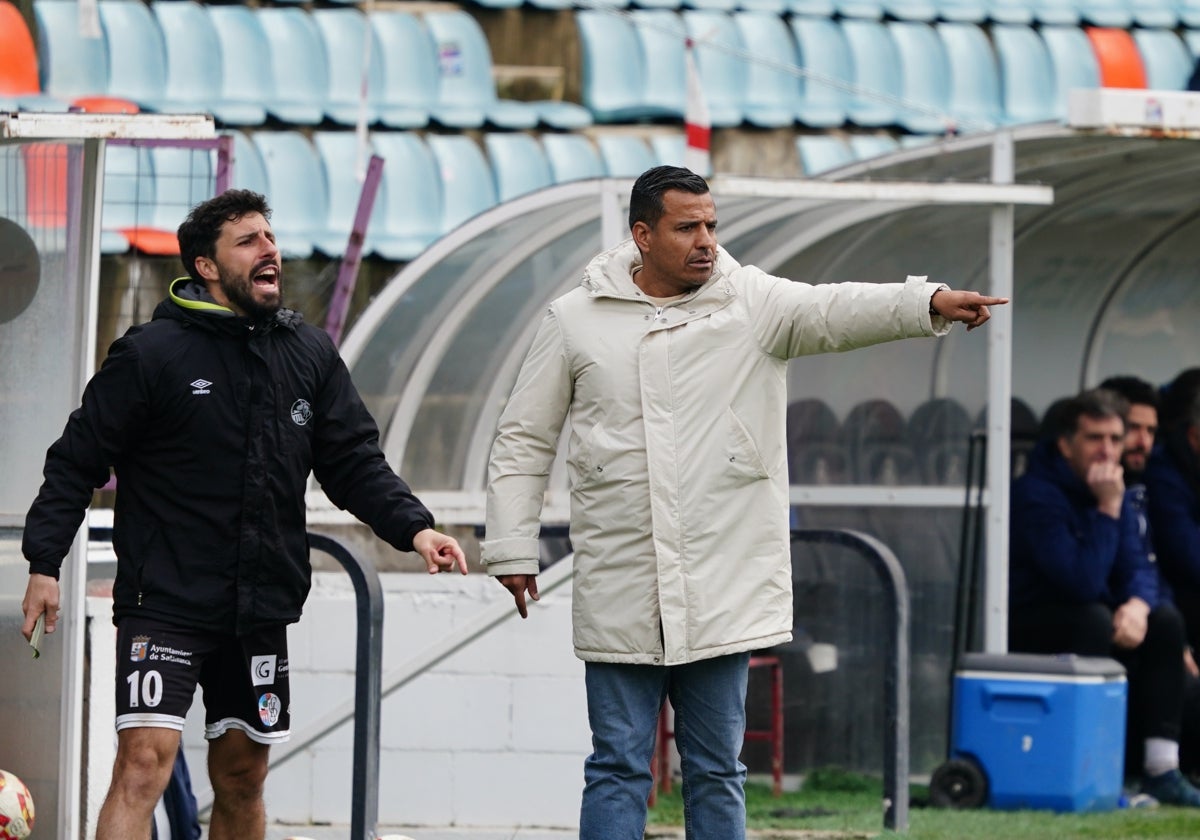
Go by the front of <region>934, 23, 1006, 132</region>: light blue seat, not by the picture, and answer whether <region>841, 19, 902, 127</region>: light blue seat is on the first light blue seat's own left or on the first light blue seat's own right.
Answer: on the first light blue seat's own right

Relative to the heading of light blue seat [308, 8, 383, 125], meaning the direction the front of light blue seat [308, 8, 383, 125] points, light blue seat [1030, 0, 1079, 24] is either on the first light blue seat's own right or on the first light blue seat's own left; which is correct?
on the first light blue seat's own left

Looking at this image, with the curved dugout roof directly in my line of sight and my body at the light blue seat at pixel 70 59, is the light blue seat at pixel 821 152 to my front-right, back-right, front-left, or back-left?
front-left

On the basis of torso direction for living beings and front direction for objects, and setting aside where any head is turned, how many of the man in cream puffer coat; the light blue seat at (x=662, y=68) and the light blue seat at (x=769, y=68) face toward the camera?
3

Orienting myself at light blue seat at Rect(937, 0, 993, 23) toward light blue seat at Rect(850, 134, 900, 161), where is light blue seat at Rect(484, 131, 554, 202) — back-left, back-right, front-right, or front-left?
front-right

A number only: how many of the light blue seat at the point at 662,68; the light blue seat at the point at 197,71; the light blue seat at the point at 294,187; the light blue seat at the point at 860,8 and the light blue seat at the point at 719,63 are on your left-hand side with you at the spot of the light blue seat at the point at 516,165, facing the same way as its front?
3

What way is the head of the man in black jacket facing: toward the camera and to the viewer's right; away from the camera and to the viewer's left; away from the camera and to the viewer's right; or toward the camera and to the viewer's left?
toward the camera and to the viewer's right

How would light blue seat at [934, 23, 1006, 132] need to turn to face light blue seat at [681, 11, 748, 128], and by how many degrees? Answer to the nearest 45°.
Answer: approximately 90° to its right

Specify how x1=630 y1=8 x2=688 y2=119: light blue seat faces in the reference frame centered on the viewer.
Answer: facing the viewer

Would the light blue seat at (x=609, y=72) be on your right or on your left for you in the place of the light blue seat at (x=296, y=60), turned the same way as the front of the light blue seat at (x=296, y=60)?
on your left

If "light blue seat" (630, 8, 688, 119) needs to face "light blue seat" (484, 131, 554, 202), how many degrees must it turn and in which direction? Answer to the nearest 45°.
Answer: approximately 45° to its right

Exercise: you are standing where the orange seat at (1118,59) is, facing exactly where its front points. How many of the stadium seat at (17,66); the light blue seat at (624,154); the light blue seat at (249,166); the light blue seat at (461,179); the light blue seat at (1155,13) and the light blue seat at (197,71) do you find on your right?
5

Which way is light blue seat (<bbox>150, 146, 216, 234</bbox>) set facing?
toward the camera

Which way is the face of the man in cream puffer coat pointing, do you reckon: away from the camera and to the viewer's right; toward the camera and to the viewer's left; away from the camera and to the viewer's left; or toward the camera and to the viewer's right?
toward the camera and to the viewer's right

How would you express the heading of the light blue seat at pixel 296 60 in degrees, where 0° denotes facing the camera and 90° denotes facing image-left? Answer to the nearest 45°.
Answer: approximately 315°
